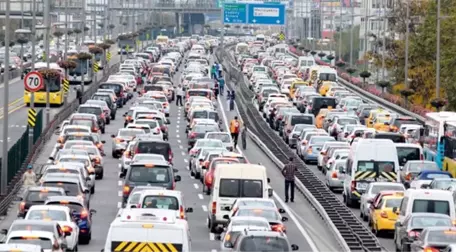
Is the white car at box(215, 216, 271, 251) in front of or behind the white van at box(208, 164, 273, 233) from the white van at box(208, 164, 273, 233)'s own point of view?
behind

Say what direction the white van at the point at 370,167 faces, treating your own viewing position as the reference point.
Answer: facing away from the viewer

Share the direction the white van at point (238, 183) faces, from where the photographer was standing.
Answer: facing away from the viewer

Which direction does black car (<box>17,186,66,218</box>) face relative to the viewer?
away from the camera

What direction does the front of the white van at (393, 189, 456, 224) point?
away from the camera

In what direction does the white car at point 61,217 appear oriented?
away from the camera
